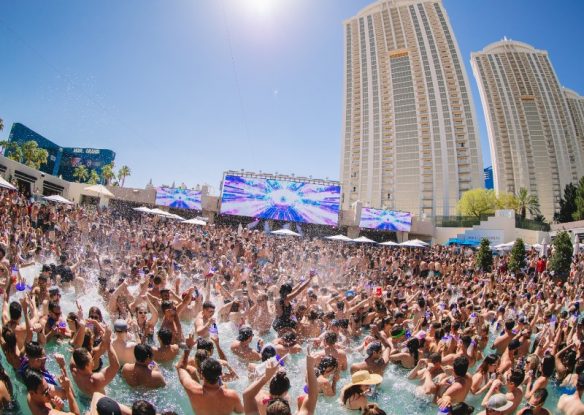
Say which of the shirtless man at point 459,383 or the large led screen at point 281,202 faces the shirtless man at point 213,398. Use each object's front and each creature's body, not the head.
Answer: the large led screen

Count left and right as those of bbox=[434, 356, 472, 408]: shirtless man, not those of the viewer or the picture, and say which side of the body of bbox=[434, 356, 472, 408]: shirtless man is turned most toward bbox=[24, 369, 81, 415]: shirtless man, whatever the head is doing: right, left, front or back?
left

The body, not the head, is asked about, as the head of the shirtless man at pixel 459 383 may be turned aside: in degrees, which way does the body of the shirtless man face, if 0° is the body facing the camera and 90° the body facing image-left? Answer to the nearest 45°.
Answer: approximately 135°

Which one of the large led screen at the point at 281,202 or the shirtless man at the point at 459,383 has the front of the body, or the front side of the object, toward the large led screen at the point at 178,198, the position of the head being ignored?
the shirtless man

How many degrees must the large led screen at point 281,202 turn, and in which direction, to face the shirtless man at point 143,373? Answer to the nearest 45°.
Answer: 0° — it already faces them

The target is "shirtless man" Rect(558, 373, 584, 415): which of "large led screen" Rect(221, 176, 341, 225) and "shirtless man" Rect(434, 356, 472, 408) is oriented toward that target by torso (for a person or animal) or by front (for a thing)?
the large led screen

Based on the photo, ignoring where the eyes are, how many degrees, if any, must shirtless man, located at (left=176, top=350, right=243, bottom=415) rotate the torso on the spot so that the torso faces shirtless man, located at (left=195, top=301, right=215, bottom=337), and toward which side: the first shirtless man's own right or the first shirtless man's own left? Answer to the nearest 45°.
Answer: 0° — they already face them

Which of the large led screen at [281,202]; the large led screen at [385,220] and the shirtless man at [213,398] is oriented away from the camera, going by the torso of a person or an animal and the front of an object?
the shirtless man

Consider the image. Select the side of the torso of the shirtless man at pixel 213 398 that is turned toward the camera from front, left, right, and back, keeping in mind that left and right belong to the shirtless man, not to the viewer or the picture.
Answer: back

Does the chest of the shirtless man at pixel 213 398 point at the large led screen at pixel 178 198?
yes
